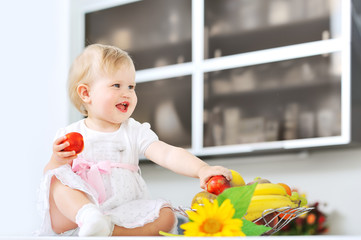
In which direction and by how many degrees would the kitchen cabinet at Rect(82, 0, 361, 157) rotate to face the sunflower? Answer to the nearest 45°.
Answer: approximately 45° to its left

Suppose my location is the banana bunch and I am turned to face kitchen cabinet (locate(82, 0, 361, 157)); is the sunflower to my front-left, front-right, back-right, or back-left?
back-left

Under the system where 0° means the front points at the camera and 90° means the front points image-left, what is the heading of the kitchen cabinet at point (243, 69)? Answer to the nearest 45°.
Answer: approximately 45°

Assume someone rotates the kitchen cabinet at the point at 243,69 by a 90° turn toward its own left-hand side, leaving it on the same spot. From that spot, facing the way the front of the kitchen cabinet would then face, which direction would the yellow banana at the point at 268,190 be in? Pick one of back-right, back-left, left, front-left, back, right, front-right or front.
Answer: front-right

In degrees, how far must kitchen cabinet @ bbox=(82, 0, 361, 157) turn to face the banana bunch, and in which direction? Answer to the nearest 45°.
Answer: approximately 45° to its left
